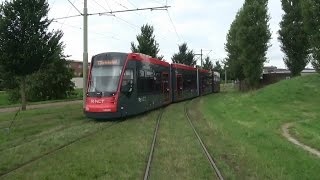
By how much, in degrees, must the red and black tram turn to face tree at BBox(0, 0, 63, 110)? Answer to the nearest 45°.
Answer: approximately 90° to its right

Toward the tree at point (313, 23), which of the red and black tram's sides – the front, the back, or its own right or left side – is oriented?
back

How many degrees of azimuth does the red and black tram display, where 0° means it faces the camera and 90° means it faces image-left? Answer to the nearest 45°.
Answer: approximately 45°

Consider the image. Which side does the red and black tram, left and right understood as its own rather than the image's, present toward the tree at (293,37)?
back
